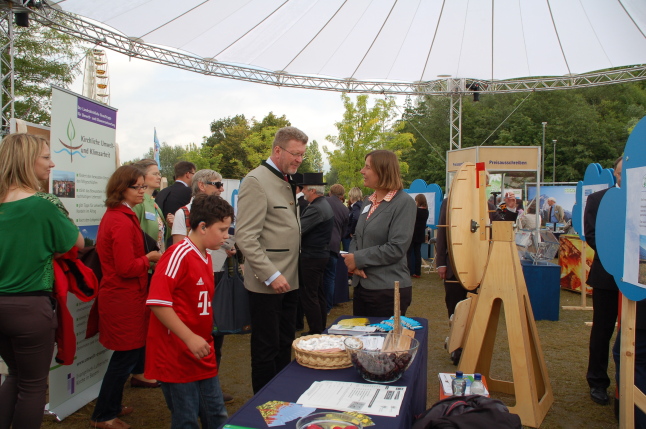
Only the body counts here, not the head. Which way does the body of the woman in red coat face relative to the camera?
to the viewer's right

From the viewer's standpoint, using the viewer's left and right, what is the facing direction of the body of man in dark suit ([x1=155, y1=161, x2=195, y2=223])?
facing away from the viewer and to the right of the viewer

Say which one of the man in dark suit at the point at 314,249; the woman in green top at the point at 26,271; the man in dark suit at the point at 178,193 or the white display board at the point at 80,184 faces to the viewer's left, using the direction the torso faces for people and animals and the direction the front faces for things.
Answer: the man in dark suit at the point at 314,249

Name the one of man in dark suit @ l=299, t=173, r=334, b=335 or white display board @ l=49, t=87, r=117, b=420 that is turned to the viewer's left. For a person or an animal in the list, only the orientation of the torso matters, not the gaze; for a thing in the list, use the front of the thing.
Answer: the man in dark suit

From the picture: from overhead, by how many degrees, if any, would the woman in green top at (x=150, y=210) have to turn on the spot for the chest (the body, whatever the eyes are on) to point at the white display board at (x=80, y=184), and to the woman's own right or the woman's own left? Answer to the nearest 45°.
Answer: approximately 135° to the woman's own right

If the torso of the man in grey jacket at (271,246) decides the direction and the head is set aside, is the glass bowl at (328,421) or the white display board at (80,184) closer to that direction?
the glass bowl

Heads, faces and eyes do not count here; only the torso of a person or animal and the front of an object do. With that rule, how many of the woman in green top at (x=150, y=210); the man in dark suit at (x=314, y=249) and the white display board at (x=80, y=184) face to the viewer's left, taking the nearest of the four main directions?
1

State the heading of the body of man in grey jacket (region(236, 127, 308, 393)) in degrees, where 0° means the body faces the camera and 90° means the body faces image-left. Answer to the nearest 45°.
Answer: approximately 315°

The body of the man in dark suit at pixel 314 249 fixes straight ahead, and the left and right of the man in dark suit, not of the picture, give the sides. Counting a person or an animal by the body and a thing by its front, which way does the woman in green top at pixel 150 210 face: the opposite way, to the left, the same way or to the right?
the opposite way

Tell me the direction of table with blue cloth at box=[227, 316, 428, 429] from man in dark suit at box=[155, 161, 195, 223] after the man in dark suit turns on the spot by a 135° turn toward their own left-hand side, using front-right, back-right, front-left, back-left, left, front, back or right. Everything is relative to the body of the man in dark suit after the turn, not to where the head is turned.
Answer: left

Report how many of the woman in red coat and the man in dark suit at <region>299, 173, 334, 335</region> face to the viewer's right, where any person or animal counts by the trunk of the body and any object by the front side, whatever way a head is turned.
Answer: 1

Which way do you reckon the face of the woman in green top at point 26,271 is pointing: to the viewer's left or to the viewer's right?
to the viewer's right

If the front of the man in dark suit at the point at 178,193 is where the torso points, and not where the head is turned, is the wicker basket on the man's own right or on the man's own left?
on the man's own right

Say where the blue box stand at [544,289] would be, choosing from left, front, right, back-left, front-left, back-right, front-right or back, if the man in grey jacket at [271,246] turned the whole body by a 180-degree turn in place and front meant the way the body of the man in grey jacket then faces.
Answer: right

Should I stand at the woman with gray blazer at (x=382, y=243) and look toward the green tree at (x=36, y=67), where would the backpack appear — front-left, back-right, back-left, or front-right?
back-left
